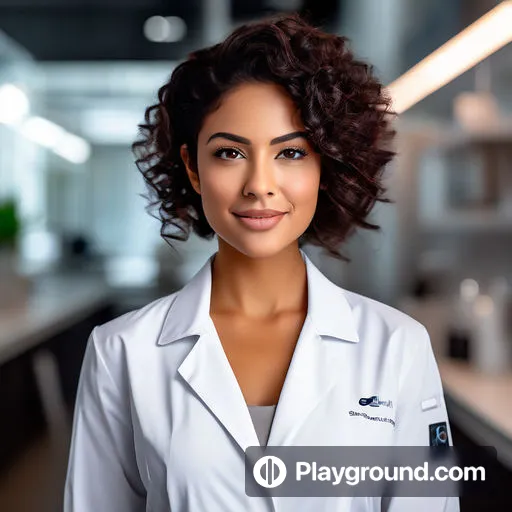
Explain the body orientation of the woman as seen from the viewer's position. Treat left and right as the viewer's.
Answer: facing the viewer

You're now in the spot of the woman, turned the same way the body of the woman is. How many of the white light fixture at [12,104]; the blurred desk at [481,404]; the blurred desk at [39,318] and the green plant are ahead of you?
0

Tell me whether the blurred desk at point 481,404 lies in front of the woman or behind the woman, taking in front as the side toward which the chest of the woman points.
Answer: behind

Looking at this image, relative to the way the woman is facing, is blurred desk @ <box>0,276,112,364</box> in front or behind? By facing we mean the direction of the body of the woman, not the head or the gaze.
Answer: behind

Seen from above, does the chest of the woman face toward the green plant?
no

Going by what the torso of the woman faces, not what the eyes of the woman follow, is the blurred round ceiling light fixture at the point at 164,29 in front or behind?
behind

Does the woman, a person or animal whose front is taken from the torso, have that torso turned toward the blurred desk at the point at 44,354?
no

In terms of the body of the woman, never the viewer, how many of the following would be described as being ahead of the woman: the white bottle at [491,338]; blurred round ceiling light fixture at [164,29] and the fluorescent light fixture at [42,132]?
0

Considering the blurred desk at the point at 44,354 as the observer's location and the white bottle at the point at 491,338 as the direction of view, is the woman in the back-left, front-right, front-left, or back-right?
front-right

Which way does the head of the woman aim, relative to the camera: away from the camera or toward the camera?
toward the camera

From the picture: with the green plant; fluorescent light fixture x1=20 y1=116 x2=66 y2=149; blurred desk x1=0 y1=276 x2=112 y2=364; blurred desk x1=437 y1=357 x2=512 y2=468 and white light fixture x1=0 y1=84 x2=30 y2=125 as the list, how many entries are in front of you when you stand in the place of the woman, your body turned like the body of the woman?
0

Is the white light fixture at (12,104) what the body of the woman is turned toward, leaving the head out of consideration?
no

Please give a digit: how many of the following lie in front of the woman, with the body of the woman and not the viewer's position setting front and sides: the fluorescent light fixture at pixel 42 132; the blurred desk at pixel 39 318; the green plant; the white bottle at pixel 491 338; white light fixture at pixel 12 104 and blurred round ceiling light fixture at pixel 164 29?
0
